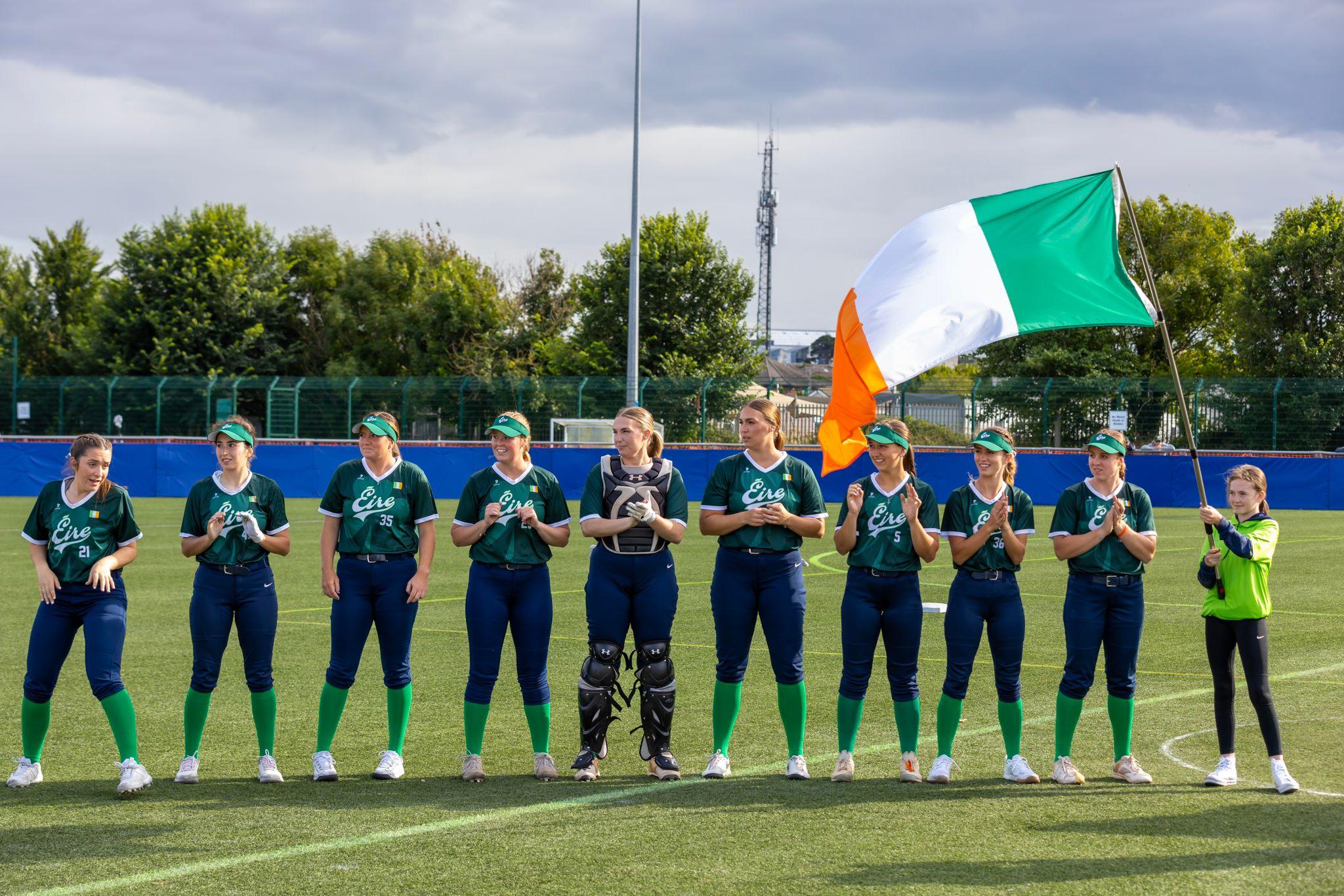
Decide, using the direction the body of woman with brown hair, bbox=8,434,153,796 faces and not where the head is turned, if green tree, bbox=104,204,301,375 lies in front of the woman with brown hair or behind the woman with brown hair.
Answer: behind

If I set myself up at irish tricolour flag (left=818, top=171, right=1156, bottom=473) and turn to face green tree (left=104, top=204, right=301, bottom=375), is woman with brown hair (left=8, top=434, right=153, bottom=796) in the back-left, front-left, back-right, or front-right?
front-left

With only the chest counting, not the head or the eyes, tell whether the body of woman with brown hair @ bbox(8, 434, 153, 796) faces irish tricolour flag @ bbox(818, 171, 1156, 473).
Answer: no

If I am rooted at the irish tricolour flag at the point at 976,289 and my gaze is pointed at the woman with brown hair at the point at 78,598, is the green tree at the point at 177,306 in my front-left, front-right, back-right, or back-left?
front-right

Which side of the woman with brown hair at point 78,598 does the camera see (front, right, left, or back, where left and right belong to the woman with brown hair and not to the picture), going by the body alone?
front
